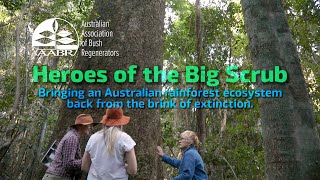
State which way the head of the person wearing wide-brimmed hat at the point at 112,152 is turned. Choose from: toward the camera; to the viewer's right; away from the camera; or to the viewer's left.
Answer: away from the camera

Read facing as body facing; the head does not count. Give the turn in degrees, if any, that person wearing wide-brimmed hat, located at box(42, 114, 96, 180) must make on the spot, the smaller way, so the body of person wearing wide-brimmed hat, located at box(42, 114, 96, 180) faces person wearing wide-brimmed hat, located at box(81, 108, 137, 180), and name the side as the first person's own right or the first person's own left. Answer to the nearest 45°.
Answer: approximately 45° to the first person's own right

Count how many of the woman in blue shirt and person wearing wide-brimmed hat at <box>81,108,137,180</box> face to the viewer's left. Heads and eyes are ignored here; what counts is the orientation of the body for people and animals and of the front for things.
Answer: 1

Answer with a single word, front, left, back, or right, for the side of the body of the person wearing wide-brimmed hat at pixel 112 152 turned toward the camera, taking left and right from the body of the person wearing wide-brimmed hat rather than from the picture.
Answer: back

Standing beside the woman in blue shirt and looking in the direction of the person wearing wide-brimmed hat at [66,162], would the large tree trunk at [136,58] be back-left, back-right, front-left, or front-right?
front-right

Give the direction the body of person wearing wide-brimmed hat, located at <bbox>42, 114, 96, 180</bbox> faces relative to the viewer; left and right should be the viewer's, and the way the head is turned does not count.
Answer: facing to the right of the viewer

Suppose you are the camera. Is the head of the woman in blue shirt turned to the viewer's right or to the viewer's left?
to the viewer's left

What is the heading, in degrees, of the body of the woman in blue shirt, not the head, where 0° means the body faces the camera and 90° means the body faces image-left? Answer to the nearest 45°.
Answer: approximately 90°

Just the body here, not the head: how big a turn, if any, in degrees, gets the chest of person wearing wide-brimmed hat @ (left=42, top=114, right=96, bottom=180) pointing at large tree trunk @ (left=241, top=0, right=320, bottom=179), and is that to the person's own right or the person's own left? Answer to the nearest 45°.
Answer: approximately 45° to the person's own right

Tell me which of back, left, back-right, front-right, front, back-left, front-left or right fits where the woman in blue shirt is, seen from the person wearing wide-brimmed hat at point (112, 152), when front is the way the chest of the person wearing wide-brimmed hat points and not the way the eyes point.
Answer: front-right
